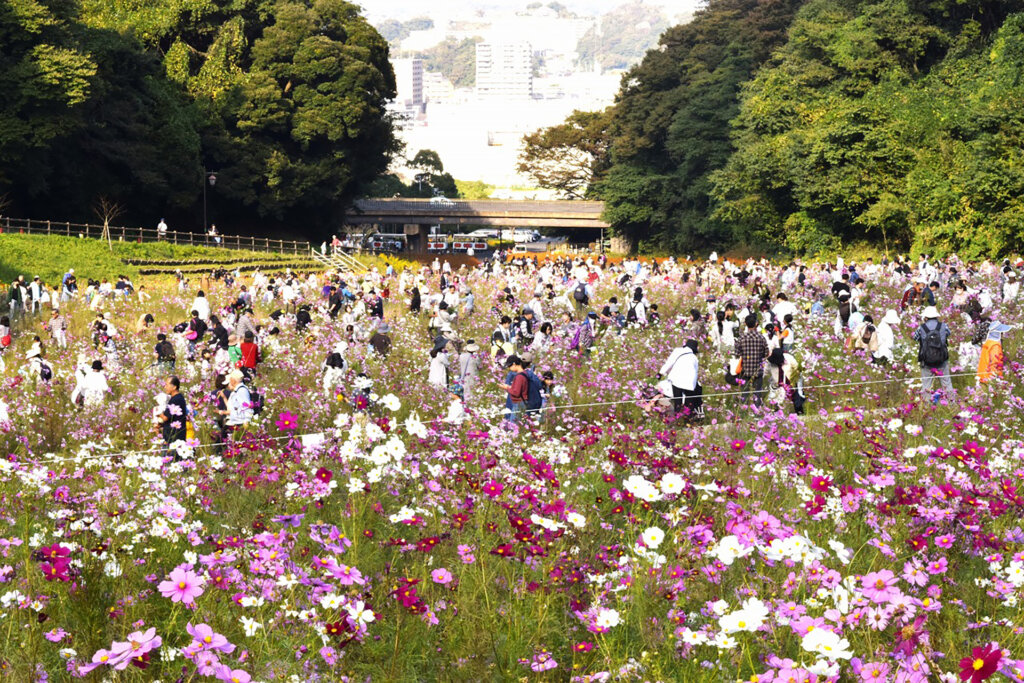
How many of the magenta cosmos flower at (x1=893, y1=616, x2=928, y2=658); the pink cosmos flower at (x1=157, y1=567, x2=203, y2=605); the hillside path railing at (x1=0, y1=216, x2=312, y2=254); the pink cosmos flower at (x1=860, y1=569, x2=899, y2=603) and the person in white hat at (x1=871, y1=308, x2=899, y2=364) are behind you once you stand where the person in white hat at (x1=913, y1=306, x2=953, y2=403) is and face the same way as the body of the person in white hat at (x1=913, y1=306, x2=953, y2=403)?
3

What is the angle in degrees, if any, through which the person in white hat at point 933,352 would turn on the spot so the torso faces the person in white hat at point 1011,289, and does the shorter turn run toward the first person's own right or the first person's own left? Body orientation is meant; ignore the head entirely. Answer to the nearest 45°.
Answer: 0° — they already face them

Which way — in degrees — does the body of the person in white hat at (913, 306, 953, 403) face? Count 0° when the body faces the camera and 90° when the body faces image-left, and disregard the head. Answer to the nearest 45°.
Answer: approximately 180°

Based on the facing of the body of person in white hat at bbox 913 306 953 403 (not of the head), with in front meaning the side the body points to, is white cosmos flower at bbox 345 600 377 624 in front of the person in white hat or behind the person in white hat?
behind

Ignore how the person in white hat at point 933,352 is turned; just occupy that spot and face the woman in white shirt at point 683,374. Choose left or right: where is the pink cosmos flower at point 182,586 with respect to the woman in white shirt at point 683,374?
left

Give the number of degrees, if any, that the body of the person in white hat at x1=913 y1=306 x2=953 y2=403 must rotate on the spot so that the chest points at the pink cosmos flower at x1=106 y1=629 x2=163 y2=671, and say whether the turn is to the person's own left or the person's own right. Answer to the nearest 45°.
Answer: approximately 180°

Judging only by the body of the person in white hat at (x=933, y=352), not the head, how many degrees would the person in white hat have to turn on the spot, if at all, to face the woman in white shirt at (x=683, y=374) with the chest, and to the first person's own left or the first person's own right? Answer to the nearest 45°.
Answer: approximately 135° to the first person's own left

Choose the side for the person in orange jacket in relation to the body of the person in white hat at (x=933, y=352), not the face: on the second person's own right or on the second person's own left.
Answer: on the second person's own right

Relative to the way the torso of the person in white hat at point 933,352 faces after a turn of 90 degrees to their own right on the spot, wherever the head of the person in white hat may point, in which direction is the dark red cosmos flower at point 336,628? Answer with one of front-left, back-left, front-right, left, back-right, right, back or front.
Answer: right

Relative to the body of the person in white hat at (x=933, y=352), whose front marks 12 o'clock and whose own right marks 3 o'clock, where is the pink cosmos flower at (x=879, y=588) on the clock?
The pink cosmos flower is roughly at 6 o'clock from the person in white hat.

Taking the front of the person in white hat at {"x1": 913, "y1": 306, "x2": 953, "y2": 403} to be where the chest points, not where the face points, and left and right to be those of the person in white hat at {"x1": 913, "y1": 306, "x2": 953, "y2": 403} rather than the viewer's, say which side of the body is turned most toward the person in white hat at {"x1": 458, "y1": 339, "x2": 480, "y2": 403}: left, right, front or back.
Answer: left

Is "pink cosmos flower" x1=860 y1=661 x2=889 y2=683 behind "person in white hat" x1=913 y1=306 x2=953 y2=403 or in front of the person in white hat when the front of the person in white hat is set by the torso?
behind

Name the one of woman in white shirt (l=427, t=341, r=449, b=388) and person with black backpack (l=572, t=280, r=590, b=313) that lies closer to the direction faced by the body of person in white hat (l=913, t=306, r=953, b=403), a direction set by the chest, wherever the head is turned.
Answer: the person with black backpack

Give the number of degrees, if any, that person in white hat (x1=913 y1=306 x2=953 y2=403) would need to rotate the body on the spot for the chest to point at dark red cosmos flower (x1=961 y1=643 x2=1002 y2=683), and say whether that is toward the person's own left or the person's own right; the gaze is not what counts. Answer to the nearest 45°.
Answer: approximately 180°

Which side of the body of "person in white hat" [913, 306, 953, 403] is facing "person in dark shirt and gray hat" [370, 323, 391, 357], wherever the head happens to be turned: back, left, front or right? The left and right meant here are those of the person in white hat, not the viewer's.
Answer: left

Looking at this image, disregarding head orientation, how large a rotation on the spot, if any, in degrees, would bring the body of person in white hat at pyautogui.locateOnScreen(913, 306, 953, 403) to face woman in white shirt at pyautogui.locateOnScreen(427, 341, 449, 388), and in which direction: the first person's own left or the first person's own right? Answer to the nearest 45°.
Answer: approximately 90° to the first person's own left

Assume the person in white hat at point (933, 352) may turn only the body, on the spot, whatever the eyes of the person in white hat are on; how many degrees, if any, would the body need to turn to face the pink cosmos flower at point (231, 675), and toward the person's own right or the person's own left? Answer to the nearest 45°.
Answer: approximately 180°
